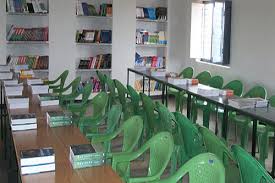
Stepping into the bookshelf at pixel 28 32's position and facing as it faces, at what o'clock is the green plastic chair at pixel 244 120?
The green plastic chair is roughly at 11 o'clock from the bookshelf.

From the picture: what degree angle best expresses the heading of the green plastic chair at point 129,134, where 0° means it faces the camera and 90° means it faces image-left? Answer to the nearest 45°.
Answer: approximately 45°

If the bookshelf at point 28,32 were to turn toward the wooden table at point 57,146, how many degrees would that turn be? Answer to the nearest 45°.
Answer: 0° — it already faces it

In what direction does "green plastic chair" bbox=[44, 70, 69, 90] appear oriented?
to the viewer's left

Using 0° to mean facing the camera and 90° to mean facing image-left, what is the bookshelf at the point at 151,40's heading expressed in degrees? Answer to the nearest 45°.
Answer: approximately 0°

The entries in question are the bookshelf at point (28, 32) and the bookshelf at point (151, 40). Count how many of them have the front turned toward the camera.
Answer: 2

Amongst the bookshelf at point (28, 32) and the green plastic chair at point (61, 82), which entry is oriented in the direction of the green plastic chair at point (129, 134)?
the bookshelf
